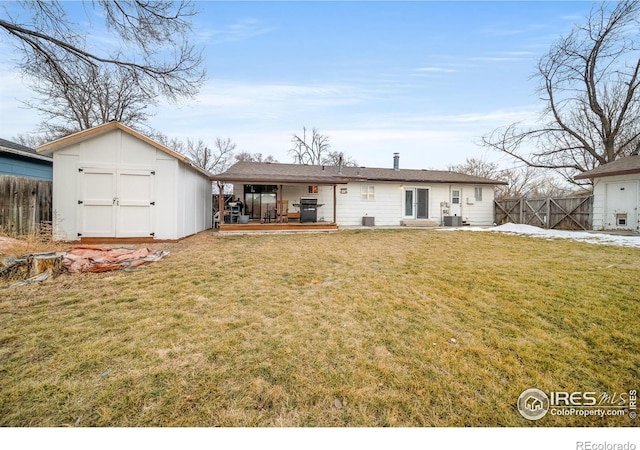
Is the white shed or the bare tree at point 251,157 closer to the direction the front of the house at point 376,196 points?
the bare tree

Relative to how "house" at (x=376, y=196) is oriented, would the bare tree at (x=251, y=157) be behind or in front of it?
in front

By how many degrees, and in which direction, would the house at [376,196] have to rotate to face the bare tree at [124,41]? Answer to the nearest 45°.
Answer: approximately 135° to its left

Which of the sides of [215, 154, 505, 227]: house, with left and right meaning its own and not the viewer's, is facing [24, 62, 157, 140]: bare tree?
left

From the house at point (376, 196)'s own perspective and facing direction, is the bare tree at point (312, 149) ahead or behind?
ahead

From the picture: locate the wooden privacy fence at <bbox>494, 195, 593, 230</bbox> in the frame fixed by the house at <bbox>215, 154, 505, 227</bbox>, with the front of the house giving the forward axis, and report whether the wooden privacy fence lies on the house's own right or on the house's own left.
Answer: on the house's own right

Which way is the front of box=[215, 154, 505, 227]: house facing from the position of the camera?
facing away from the viewer

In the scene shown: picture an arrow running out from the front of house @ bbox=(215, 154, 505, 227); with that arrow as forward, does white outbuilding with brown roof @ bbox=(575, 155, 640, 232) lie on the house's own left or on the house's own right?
on the house's own right

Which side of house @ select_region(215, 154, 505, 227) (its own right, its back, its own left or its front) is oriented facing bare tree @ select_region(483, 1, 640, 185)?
right
